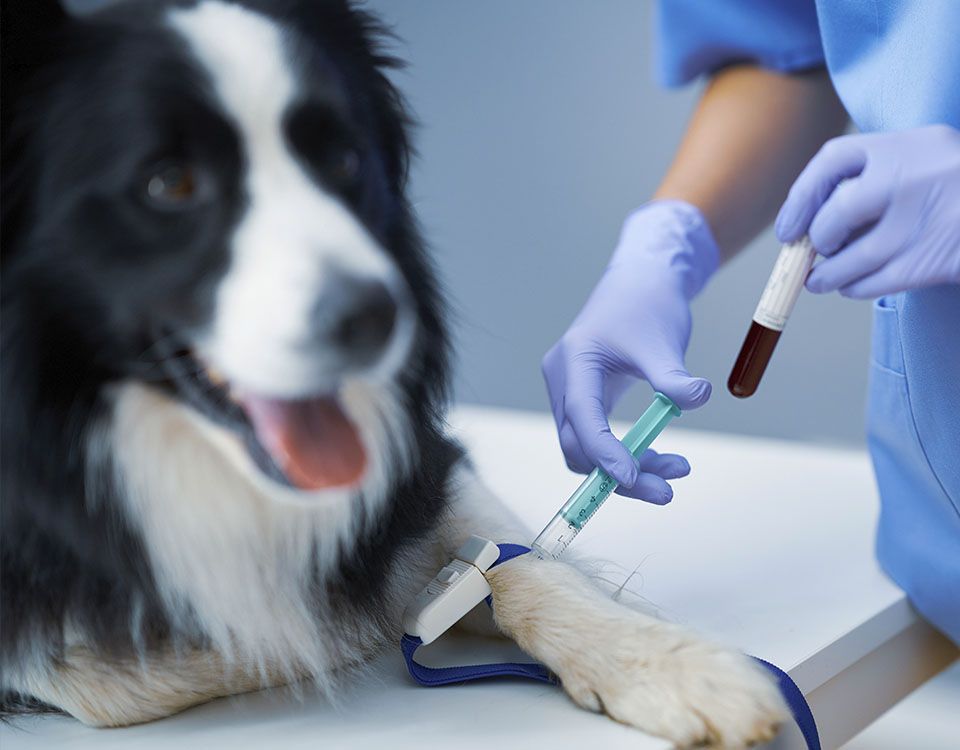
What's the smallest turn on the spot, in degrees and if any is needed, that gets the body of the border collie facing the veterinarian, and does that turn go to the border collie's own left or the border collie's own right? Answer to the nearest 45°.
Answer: approximately 90° to the border collie's own left

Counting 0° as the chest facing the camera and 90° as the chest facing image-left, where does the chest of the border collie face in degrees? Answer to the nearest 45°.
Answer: approximately 315°
